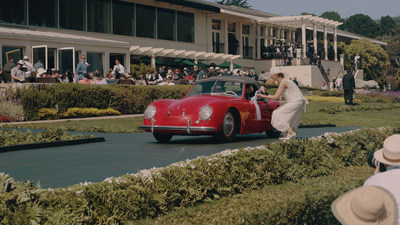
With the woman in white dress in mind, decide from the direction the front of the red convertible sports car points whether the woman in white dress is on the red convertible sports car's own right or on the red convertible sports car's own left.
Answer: on the red convertible sports car's own left

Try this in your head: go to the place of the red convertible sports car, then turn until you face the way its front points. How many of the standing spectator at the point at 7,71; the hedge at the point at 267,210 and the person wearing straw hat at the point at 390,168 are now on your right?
1

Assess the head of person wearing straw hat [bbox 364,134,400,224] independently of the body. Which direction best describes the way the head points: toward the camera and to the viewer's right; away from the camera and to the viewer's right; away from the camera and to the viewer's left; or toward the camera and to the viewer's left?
away from the camera and to the viewer's left

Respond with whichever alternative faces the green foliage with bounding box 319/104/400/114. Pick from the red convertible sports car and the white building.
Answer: the white building

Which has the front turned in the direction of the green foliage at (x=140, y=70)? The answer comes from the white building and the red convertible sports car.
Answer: the white building

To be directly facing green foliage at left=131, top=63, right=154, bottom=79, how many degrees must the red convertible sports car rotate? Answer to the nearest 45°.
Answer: approximately 135° to its right

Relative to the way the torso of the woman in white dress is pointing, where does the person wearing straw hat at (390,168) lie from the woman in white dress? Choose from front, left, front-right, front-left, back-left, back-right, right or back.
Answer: left

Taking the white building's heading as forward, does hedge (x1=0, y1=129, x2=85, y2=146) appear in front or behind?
in front

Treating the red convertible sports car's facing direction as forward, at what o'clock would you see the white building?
The white building is roughly at 4 o'clock from the red convertible sports car.

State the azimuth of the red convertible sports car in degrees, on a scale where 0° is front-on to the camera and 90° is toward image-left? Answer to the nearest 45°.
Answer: approximately 45°

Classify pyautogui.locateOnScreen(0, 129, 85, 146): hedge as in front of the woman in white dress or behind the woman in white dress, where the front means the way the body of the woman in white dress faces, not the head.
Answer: in front

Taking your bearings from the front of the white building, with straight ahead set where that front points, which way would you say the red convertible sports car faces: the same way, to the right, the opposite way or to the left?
to the right

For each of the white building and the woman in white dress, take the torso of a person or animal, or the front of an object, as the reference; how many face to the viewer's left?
1

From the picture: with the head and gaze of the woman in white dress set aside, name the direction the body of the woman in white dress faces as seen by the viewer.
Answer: to the viewer's left

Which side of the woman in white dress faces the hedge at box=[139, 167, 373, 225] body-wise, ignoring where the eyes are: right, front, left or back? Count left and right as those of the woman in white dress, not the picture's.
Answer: left
